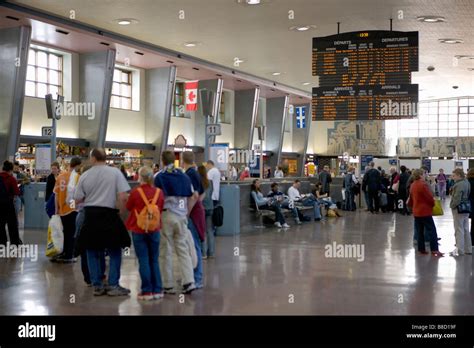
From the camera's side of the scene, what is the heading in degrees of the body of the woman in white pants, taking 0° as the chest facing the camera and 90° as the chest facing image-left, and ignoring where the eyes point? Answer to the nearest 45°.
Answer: approximately 90°

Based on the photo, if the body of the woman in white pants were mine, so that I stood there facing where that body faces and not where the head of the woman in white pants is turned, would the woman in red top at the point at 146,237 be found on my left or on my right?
on my left

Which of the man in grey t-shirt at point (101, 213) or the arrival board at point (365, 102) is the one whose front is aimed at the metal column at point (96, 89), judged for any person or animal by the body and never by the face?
the man in grey t-shirt

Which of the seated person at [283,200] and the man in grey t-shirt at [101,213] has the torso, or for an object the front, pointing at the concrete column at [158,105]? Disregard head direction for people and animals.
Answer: the man in grey t-shirt

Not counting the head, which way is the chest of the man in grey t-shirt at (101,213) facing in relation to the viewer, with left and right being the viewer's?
facing away from the viewer

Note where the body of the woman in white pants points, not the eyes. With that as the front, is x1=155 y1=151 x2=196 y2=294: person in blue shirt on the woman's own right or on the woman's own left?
on the woman's own left

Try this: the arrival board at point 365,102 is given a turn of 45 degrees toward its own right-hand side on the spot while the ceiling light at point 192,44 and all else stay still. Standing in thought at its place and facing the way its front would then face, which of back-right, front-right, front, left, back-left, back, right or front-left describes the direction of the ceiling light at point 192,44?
right
